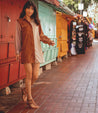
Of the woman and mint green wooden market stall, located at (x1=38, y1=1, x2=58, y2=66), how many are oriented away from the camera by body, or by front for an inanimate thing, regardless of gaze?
0

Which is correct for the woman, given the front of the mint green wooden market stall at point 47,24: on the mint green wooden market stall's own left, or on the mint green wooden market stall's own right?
on the mint green wooden market stall's own right

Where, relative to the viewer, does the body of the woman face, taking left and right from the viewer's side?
facing the viewer and to the right of the viewer

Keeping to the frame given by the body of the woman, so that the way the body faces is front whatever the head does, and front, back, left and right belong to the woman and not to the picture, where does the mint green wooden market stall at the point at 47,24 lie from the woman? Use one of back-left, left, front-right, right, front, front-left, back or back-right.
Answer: back-left
